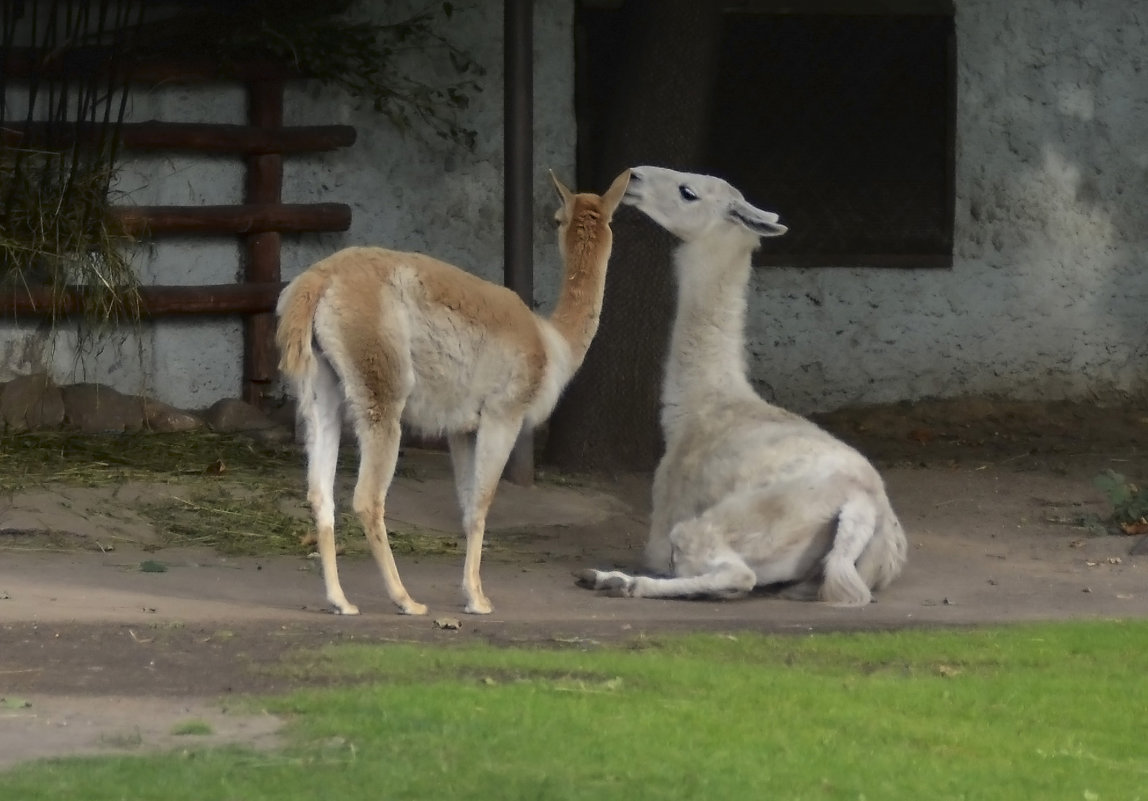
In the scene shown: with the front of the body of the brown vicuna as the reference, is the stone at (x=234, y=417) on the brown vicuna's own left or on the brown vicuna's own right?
on the brown vicuna's own left

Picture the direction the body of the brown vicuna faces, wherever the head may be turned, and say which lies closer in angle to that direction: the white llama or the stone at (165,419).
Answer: the white llama

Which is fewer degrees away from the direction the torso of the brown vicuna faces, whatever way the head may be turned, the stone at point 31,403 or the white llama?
the white llama

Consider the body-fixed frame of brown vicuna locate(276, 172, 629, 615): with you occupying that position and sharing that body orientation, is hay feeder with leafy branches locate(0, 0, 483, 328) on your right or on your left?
on your left

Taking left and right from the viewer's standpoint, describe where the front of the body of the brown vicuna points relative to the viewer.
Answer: facing away from the viewer and to the right of the viewer

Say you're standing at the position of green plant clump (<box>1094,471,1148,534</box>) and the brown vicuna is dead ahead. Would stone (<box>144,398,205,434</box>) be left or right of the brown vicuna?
right

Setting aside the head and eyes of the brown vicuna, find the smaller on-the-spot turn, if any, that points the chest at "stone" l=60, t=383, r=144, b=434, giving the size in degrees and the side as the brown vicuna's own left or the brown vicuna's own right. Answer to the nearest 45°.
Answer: approximately 90° to the brown vicuna's own left

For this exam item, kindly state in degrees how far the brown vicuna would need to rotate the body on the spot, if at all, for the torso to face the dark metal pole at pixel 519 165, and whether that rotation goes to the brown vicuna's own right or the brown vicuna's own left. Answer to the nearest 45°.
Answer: approximately 45° to the brown vicuna's own left

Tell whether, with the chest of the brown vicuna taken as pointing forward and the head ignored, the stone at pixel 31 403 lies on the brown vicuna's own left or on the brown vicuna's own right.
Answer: on the brown vicuna's own left

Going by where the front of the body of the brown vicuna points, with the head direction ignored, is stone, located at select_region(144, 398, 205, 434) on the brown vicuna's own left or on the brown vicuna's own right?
on the brown vicuna's own left

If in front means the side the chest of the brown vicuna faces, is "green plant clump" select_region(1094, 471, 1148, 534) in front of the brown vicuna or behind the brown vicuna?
in front

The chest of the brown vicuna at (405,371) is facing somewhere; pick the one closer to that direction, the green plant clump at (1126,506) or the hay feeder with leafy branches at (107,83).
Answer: the green plant clump

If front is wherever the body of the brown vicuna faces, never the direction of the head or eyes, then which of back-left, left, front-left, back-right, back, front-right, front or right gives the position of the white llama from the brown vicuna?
front

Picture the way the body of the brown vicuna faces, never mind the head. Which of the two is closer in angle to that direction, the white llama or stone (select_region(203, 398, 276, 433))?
the white llama
